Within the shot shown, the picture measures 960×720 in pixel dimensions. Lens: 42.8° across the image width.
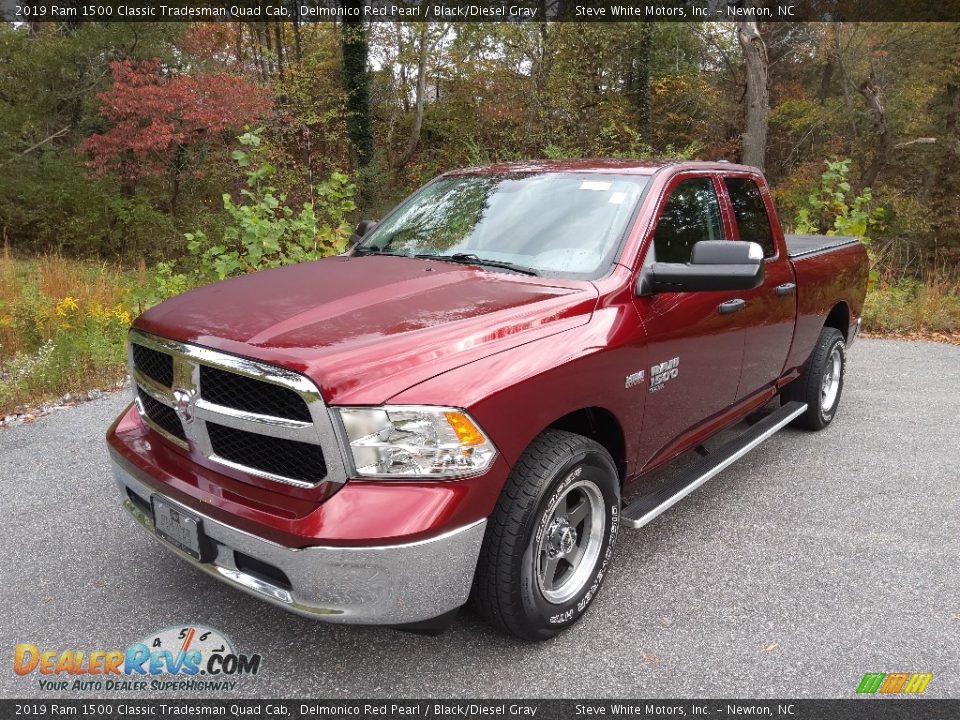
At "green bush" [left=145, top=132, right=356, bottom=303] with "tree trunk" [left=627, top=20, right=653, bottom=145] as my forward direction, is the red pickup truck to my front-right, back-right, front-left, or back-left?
back-right

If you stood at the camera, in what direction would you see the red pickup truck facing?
facing the viewer and to the left of the viewer

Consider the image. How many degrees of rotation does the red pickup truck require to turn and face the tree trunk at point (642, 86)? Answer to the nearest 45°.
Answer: approximately 135° to its right

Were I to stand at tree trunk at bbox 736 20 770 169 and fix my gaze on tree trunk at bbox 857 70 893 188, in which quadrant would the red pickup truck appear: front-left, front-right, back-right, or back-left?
back-right

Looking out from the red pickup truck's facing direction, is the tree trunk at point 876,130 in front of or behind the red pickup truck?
behind

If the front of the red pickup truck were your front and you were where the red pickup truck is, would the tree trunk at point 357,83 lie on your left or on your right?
on your right

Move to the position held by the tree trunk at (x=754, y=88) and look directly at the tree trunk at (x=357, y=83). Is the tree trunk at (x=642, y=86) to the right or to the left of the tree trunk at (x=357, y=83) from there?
right
